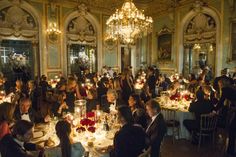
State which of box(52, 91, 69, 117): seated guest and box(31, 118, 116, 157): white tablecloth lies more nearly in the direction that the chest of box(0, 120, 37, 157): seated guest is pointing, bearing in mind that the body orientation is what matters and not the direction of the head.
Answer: the white tablecloth

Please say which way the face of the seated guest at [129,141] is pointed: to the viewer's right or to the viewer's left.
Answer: to the viewer's left

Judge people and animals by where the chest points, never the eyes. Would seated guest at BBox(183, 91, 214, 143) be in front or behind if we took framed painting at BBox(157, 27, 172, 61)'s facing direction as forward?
in front

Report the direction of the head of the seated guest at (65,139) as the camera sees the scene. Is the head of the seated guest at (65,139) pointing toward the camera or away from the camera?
away from the camera

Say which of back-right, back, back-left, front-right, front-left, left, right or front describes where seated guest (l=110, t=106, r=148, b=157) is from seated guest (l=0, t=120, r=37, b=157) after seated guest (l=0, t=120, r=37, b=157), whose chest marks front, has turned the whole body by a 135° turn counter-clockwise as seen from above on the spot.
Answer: back-right

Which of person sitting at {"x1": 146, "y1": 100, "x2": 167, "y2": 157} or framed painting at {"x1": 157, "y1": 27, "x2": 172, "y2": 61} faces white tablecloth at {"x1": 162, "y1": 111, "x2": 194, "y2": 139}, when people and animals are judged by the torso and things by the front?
the framed painting

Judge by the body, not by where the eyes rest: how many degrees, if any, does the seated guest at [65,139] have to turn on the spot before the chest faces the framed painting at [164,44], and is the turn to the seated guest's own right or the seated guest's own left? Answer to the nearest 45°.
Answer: approximately 45° to the seated guest's own right

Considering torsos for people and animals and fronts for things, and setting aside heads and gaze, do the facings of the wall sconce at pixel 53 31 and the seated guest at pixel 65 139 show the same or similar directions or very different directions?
very different directions

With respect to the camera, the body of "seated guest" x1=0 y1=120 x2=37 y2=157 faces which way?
to the viewer's right

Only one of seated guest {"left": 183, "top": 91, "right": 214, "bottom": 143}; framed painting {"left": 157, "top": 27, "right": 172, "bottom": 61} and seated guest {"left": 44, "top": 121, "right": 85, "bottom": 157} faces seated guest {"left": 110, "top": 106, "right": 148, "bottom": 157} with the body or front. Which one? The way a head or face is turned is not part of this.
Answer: the framed painting

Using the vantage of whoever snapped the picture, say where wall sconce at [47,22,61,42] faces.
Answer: facing the viewer

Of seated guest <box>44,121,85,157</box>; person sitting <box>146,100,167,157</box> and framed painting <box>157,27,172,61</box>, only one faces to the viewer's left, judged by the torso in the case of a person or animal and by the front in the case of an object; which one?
the person sitting

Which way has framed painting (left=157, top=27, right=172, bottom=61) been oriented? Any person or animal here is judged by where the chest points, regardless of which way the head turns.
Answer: toward the camera
